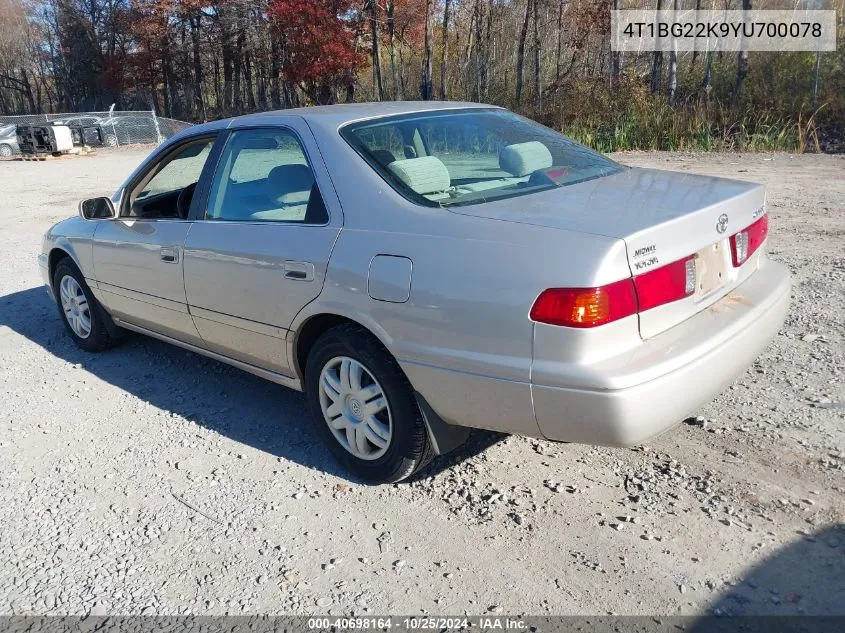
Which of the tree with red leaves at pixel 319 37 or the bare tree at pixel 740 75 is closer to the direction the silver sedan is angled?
the tree with red leaves

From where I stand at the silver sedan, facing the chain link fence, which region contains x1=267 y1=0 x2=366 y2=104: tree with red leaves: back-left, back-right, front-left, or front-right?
front-right

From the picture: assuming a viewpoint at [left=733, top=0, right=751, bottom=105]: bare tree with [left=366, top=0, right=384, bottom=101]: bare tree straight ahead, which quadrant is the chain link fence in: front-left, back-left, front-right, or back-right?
front-left

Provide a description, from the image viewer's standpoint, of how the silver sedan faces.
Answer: facing away from the viewer and to the left of the viewer

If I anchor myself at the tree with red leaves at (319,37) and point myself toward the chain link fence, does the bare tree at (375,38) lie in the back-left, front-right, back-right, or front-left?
back-left

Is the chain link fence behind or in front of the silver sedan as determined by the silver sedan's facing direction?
in front

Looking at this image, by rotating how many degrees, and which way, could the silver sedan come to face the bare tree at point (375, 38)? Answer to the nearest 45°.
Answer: approximately 45° to its right

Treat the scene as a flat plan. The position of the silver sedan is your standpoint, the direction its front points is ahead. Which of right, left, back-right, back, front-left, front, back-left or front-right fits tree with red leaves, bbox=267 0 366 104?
front-right

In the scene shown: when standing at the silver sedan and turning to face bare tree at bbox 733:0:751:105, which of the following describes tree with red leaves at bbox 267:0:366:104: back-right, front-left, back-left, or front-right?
front-left

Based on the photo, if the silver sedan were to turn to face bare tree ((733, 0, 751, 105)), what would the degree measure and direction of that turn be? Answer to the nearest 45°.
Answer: approximately 90° to its right

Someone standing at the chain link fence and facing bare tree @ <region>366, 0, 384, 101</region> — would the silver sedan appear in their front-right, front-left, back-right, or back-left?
front-right
